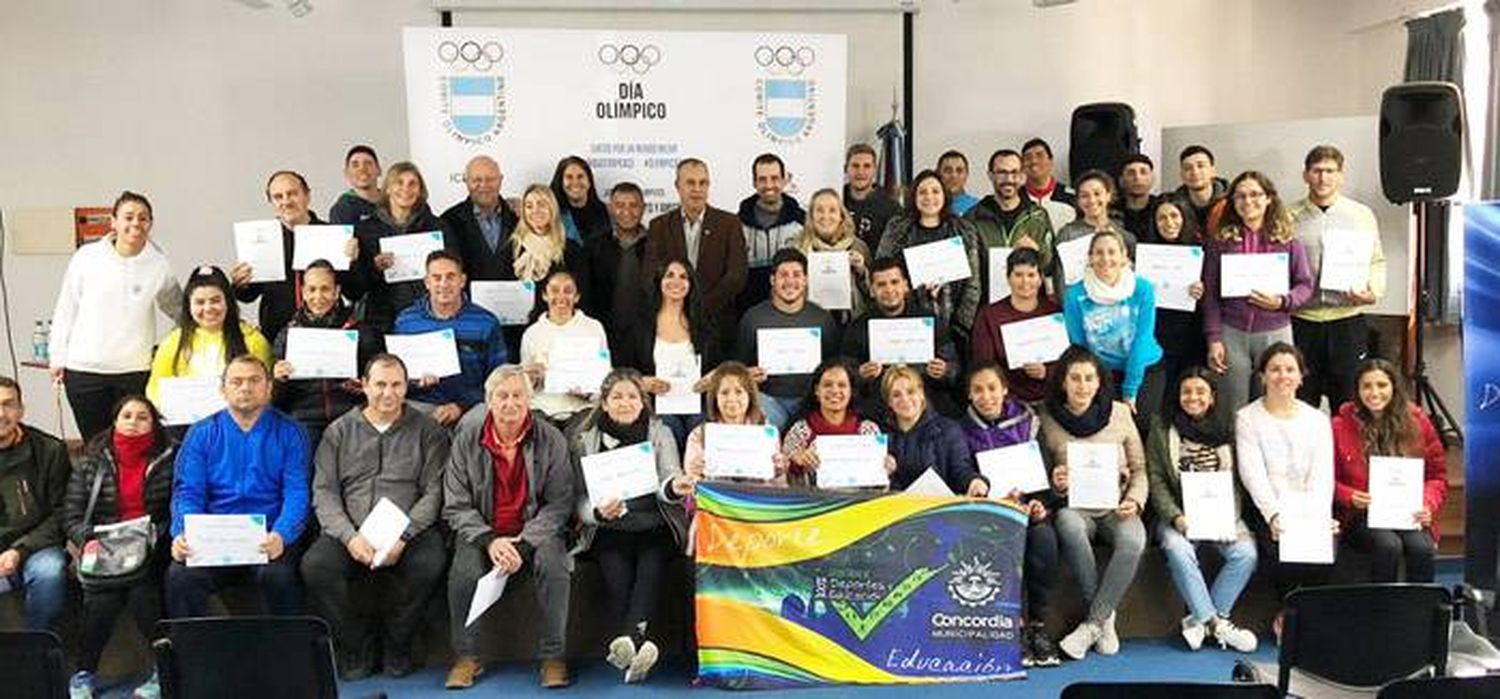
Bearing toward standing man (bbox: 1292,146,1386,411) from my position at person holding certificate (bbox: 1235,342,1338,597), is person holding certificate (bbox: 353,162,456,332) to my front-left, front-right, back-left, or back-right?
back-left

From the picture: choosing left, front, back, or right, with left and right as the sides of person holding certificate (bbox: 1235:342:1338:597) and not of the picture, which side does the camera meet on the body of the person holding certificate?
front

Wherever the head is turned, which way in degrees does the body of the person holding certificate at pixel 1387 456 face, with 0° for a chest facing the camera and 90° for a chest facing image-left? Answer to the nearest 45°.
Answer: approximately 0°

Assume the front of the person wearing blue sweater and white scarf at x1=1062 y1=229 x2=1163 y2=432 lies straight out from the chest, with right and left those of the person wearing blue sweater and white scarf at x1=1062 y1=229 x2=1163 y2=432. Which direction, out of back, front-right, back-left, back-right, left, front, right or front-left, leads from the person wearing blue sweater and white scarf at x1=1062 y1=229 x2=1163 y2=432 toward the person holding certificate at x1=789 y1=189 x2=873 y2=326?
right

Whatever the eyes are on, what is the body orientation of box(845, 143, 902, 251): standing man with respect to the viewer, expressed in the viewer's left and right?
facing the viewer

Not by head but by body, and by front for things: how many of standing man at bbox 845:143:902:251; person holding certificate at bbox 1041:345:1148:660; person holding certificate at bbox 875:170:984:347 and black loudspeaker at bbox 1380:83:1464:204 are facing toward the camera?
4

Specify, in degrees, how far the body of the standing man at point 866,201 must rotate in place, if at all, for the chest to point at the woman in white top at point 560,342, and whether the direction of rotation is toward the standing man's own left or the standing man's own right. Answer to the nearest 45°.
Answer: approximately 45° to the standing man's own right

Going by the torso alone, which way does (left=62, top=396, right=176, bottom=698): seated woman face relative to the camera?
toward the camera

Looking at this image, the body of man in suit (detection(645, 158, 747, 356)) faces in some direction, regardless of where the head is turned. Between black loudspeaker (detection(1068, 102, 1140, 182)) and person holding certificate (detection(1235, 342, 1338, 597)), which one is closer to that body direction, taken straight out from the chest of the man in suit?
the person holding certificate

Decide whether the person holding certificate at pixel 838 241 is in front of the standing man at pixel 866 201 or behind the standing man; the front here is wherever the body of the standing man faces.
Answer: in front

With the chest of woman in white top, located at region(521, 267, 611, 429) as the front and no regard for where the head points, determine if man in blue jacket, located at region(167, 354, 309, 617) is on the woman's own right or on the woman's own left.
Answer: on the woman's own right

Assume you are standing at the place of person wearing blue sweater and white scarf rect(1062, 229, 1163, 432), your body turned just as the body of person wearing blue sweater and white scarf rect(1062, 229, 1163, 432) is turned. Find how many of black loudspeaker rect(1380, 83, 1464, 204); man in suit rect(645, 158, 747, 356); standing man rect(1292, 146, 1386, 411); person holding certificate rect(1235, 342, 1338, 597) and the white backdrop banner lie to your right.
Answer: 2

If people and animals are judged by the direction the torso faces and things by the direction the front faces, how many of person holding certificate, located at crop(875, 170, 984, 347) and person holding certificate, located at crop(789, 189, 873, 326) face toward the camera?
2

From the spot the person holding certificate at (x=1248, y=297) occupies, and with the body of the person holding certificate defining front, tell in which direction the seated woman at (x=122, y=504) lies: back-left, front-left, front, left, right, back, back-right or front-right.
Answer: front-right

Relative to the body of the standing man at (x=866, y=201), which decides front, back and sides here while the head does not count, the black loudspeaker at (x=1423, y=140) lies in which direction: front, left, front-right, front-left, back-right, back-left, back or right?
left

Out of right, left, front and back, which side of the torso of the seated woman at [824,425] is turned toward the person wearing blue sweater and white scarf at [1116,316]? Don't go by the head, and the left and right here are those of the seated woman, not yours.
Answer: left

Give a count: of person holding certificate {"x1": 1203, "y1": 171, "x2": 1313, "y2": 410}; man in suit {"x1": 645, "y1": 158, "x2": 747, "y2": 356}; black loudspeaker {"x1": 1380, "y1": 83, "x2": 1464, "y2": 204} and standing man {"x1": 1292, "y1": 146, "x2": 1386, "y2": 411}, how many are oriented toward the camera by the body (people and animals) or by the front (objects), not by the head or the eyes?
4

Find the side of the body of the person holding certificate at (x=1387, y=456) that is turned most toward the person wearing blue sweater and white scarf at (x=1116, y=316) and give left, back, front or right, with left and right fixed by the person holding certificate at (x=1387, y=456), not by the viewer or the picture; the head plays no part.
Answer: right

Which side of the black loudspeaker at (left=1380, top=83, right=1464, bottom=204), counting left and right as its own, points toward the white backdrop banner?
right
